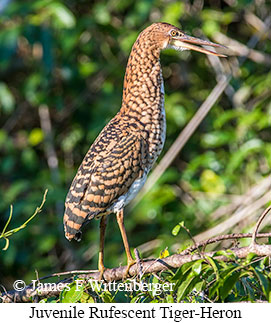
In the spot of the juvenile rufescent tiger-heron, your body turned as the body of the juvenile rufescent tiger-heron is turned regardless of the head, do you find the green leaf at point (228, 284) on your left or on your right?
on your right

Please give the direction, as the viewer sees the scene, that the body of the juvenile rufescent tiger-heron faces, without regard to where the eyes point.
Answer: to the viewer's right

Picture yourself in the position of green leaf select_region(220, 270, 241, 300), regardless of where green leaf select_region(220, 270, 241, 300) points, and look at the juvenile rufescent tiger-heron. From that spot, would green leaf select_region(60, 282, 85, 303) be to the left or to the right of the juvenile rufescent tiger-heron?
left
